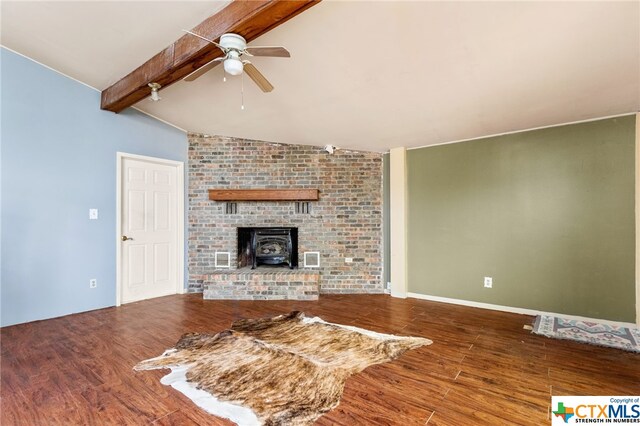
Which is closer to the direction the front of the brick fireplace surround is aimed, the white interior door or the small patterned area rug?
the small patterned area rug

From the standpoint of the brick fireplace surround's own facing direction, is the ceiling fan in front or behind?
in front

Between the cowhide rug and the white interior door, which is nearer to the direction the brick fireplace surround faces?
the cowhide rug

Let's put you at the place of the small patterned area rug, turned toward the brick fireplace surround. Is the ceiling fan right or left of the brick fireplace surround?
left

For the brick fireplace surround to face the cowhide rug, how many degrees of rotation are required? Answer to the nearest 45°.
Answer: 0° — it already faces it

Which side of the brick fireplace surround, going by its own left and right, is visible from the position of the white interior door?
right

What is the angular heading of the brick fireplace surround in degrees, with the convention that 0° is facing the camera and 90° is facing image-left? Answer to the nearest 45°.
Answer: approximately 0°

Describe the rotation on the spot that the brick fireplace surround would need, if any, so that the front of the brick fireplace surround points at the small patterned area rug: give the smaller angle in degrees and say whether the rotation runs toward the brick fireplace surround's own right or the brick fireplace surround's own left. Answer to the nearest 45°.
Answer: approximately 45° to the brick fireplace surround's own left

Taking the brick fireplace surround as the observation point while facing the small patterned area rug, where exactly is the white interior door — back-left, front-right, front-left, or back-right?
back-right

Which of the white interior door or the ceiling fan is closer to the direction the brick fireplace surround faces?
the ceiling fan
